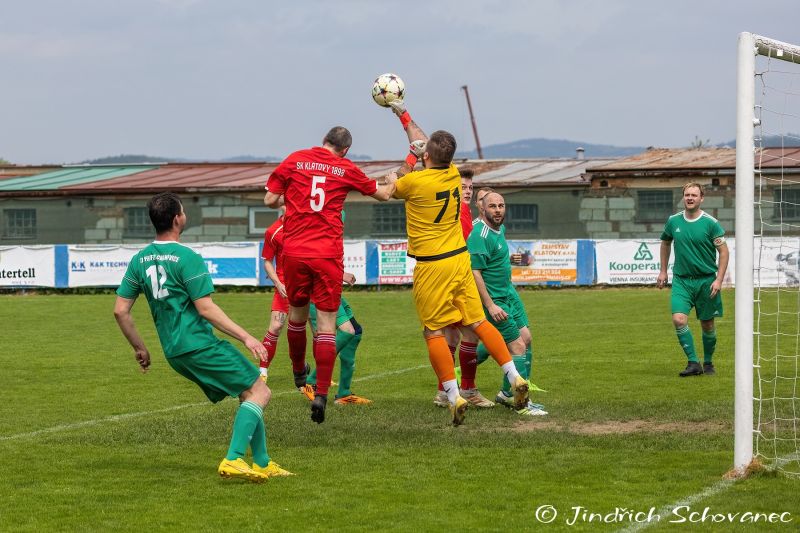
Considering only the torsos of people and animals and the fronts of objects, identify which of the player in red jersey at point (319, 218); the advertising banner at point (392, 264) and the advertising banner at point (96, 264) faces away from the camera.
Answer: the player in red jersey

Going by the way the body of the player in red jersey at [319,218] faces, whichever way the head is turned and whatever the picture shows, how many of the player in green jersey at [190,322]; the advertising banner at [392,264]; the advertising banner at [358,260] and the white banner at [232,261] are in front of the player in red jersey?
3

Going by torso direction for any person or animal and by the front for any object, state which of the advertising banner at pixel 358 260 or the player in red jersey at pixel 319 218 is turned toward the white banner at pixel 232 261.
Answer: the player in red jersey

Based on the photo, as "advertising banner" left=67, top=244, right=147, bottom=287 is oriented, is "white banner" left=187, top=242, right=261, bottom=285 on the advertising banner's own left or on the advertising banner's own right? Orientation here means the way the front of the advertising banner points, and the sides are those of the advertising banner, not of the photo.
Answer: on the advertising banner's own left

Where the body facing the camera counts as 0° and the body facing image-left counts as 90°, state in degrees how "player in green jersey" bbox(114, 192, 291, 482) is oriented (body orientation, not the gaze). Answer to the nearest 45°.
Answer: approximately 225°

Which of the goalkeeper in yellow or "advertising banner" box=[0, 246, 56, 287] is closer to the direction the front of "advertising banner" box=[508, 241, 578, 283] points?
the goalkeeper in yellow

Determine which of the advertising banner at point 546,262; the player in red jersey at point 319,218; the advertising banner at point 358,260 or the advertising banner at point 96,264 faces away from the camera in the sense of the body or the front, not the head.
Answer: the player in red jersey

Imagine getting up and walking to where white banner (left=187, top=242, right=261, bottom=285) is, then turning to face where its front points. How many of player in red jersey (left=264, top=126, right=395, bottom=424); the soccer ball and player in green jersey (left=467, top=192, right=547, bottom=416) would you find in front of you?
3

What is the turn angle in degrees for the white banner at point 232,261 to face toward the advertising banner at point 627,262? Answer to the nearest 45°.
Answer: approximately 90° to its left

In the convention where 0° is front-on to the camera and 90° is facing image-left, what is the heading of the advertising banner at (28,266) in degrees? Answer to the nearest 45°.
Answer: approximately 0°
